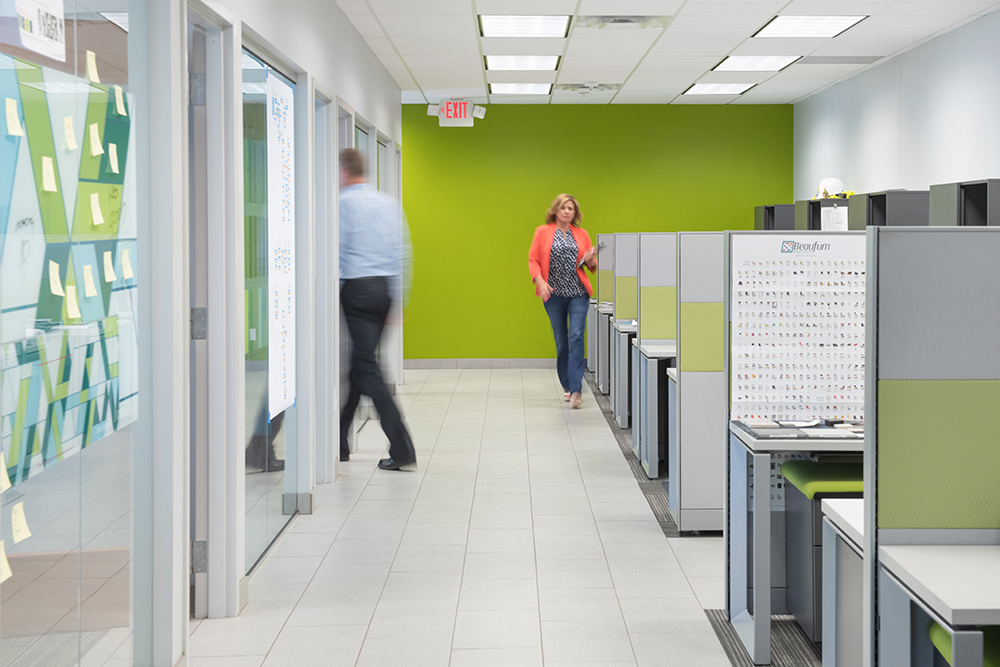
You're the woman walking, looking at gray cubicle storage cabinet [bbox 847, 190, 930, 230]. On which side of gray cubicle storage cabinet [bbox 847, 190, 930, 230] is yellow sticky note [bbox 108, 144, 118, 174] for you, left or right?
right

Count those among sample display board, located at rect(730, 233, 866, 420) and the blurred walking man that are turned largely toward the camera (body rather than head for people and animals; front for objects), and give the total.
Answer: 1

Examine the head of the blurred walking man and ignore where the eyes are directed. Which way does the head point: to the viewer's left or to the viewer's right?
to the viewer's left

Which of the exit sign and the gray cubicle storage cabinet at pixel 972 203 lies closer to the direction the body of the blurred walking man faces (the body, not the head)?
the exit sign

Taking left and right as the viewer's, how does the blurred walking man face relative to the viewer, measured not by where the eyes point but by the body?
facing away from the viewer and to the left of the viewer

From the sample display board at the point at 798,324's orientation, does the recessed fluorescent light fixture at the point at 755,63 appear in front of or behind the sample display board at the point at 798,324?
behind

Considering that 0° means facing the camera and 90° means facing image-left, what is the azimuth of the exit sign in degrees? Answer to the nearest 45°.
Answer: approximately 0°

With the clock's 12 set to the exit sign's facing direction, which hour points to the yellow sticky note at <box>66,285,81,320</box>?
The yellow sticky note is roughly at 12 o'clock from the exit sign.

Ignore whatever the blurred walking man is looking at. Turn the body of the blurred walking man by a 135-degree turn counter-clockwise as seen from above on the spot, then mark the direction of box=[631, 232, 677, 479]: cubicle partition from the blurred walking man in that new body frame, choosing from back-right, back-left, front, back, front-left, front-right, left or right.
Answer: left
